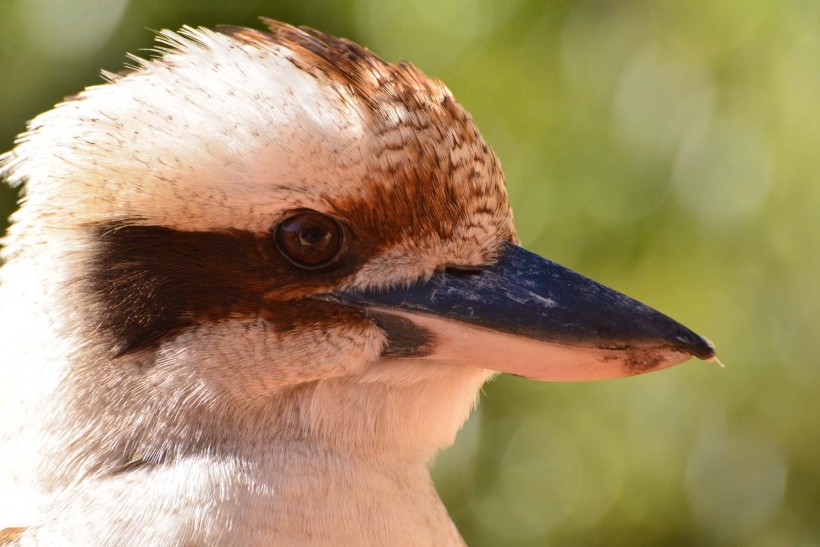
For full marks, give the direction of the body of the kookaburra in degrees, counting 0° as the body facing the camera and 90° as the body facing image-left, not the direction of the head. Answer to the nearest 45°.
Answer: approximately 270°
